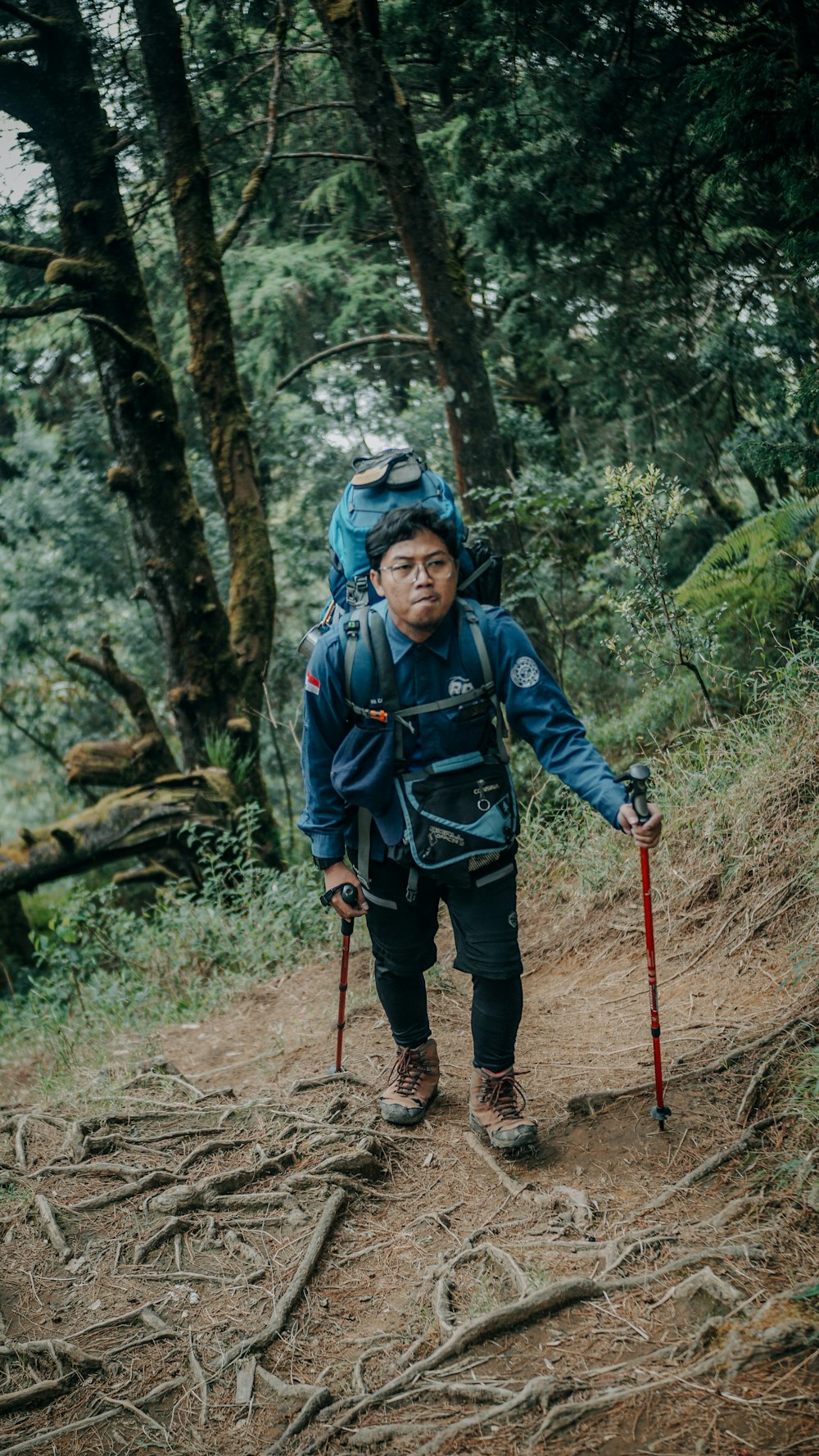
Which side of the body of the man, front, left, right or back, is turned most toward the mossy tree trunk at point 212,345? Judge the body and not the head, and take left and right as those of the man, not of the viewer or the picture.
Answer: back

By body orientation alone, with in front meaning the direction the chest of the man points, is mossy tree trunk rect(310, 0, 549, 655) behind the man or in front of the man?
behind

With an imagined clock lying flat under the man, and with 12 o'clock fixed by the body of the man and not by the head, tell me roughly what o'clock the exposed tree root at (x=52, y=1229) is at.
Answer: The exposed tree root is roughly at 3 o'clock from the man.

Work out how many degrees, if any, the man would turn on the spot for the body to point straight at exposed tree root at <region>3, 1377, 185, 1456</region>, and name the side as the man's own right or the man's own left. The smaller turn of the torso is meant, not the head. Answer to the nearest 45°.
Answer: approximately 45° to the man's own right

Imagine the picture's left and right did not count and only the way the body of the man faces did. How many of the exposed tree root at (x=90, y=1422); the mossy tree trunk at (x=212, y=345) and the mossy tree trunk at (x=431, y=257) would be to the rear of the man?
2

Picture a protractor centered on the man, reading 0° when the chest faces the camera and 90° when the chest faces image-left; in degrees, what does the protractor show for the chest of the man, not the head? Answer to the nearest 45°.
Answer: approximately 0°

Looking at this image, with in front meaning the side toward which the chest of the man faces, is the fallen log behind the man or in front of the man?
behind

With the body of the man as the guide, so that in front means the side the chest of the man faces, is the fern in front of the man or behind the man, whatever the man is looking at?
behind
